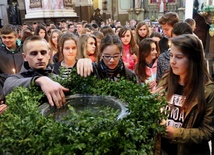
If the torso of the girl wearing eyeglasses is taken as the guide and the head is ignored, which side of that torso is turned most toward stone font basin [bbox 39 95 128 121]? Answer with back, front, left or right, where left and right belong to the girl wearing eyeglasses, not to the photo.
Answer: front

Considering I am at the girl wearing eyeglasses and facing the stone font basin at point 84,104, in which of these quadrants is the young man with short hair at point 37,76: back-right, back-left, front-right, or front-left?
front-right

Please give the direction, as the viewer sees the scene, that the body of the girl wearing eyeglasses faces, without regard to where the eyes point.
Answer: toward the camera

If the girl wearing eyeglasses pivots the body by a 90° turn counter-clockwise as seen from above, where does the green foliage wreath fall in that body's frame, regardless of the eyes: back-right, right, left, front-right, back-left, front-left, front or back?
right
